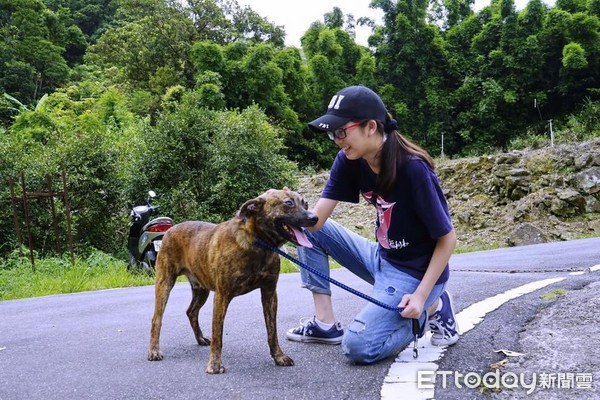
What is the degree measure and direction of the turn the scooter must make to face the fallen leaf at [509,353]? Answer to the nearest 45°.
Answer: approximately 135° to its left

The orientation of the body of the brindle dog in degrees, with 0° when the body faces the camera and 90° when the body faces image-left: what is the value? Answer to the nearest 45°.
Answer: approximately 315°

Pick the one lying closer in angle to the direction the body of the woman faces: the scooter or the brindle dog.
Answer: the brindle dog

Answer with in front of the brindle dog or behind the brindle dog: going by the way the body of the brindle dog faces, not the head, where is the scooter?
behind

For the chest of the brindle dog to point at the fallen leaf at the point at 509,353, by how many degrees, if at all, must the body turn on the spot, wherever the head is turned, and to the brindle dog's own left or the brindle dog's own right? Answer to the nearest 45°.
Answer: approximately 45° to the brindle dog's own left

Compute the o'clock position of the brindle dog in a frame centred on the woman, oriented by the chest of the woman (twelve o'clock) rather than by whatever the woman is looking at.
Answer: The brindle dog is roughly at 1 o'clock from the woman.

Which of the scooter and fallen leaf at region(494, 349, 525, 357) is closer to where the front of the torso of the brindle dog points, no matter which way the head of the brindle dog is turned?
the fallen leaf
